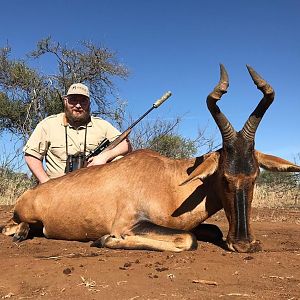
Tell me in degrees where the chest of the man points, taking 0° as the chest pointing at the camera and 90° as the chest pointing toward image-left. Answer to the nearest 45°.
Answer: approximately 0°

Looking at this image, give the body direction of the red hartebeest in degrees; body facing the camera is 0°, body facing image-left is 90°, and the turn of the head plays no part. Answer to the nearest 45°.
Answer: approximately 270°

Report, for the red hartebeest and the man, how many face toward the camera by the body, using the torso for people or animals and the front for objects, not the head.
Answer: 1

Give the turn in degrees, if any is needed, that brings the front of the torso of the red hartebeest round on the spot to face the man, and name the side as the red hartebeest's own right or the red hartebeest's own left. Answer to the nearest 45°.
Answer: approximately 135° to the red hartebeest's own left

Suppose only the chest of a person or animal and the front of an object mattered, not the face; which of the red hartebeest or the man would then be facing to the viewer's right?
the red hartebeest

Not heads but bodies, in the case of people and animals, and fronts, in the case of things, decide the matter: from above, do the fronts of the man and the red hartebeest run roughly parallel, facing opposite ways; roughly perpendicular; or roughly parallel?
roughly perpendicular
